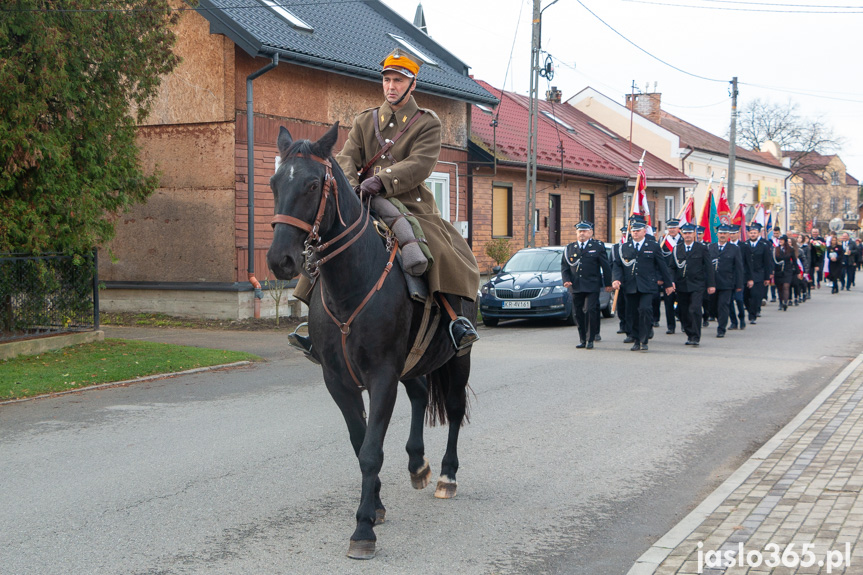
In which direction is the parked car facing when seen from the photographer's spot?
facing the viewer and to the left of the viewer

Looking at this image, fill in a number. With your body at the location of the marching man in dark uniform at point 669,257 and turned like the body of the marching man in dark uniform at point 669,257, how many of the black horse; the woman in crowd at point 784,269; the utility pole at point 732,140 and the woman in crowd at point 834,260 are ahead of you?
1

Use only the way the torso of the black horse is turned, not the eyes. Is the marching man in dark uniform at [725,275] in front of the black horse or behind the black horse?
behind

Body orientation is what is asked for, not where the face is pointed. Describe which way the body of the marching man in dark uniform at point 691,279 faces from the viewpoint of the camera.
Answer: toward the camera

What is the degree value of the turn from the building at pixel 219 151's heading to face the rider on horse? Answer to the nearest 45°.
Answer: approximately 45° to its right

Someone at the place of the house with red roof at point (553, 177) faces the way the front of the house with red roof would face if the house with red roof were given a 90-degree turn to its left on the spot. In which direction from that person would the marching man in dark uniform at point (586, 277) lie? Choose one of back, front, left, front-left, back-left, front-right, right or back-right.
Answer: back-right

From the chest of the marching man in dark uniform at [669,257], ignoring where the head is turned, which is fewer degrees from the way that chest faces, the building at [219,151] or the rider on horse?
the rider on horse

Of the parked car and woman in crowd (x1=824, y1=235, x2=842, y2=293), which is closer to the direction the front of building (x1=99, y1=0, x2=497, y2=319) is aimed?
the parked car

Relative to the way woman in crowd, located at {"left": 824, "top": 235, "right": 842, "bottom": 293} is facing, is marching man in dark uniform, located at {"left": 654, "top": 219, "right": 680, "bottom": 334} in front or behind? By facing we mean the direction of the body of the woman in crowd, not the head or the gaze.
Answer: in front

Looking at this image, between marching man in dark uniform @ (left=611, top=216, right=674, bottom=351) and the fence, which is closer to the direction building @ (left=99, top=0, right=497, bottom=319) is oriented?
the marching man in dark uniform

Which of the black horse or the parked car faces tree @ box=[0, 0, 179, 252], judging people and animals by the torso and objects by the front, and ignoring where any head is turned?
the parked car

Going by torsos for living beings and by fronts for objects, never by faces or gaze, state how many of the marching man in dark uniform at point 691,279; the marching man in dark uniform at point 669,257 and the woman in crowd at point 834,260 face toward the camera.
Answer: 3

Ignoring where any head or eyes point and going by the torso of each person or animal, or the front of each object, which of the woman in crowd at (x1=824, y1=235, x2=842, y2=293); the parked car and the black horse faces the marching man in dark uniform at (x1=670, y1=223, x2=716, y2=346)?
the woman in crowd

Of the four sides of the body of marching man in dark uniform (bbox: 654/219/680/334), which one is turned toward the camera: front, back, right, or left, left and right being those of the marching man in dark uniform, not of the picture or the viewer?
front

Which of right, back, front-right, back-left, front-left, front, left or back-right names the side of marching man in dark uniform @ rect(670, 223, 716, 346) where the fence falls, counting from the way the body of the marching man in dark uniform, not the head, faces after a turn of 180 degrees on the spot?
back-left

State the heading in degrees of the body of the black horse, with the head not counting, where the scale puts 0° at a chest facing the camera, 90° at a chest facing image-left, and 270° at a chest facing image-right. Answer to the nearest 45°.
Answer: approximately 45°
